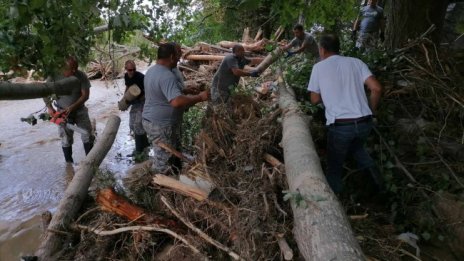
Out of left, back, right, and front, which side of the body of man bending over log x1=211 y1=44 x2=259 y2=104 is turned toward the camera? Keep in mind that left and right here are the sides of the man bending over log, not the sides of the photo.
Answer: right

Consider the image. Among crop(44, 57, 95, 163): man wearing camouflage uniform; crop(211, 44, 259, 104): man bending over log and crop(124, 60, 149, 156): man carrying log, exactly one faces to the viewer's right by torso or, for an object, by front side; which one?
the man bending over log

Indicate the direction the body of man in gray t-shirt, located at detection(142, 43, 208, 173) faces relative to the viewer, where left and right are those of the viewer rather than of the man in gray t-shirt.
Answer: facing away from the viewer and to the right of the viewer

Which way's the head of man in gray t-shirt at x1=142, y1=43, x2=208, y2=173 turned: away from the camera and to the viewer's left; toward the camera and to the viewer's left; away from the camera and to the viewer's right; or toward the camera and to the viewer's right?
away from the camera and to the viewer's right

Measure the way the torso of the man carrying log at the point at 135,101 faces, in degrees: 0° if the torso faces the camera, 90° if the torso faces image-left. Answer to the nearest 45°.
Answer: approximately 45°

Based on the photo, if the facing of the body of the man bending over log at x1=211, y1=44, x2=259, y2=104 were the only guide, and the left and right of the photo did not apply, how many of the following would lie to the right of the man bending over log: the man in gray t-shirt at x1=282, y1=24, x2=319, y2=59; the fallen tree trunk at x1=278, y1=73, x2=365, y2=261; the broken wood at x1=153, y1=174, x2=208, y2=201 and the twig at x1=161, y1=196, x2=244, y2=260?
3

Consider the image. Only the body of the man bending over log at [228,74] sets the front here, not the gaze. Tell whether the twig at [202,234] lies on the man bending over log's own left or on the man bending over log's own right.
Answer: on the man bending over log's own right
